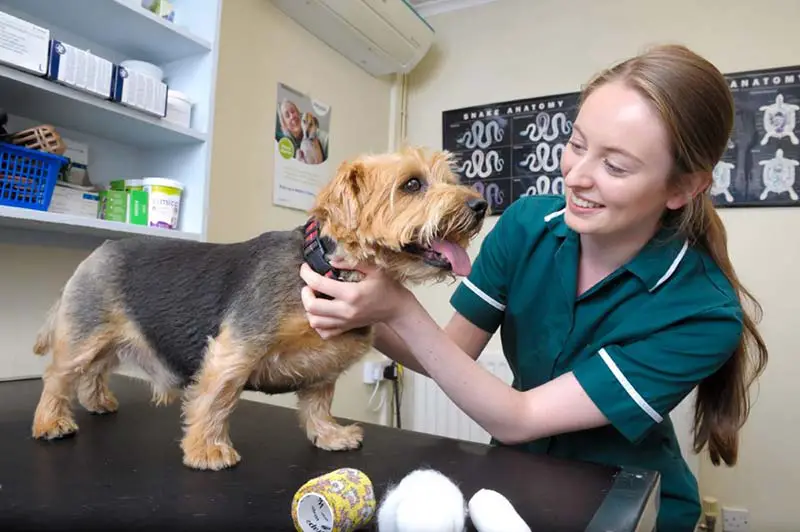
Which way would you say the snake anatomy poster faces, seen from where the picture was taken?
facing the viewer and to the left of the viewer

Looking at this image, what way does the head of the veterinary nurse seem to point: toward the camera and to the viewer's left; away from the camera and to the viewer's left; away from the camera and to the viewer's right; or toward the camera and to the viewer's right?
toward the camera and to the viewer's left

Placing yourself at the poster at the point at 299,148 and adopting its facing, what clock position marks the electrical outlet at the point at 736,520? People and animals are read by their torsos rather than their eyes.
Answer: The electrical outlet is roughly at 11 o'clock from the poster.

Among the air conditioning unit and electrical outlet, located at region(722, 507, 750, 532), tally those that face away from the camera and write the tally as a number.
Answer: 0

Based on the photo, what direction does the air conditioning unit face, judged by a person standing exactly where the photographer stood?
facing the viewer and to the right of the viewer

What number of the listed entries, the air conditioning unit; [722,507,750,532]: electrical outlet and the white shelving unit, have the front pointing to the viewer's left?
0

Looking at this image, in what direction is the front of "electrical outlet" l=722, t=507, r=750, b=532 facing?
toward the camera

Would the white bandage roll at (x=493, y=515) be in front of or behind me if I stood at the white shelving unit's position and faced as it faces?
in front

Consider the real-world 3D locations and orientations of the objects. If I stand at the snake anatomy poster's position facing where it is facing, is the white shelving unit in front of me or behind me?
in front

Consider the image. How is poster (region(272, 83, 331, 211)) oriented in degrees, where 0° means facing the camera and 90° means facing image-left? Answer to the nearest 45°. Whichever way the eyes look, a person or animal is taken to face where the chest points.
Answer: approximately 315°

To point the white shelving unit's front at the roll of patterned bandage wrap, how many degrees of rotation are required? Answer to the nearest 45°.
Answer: approximately 45° to its right

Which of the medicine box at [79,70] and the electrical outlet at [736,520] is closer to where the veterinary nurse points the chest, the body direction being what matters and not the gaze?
the medicine box

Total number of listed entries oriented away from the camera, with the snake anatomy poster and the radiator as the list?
0
